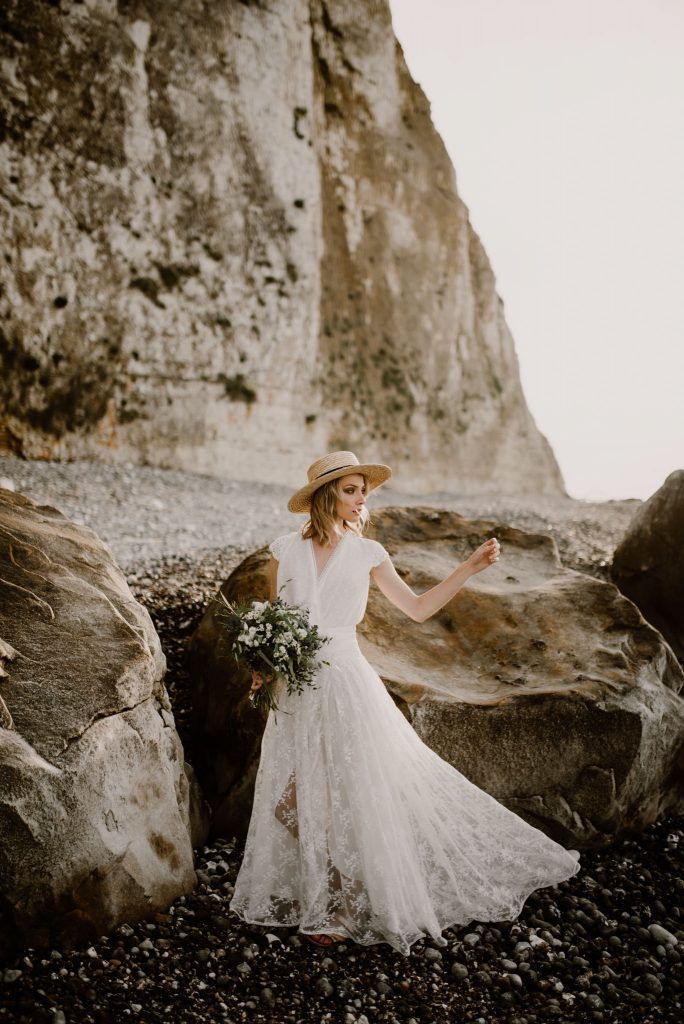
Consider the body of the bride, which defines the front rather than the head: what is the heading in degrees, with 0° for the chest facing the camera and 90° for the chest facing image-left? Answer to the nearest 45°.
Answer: approximately 0°

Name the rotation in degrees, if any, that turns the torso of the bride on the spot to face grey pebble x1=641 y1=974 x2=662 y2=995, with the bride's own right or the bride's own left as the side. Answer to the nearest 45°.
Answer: approximately 90° to the bride's own left

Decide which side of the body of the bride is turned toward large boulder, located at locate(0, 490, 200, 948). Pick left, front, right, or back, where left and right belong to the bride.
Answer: right

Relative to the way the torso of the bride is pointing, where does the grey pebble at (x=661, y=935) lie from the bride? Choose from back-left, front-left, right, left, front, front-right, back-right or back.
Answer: left

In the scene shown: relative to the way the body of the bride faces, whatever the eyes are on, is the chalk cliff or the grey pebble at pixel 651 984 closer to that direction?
the grey pebble

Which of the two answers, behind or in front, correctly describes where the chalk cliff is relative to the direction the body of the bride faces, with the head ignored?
behind

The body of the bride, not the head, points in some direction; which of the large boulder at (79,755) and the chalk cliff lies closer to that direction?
the large boulder

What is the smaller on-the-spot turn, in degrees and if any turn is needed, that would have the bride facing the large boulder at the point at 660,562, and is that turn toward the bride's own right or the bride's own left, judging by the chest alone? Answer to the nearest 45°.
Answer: approximately 135° to the bride's own left
